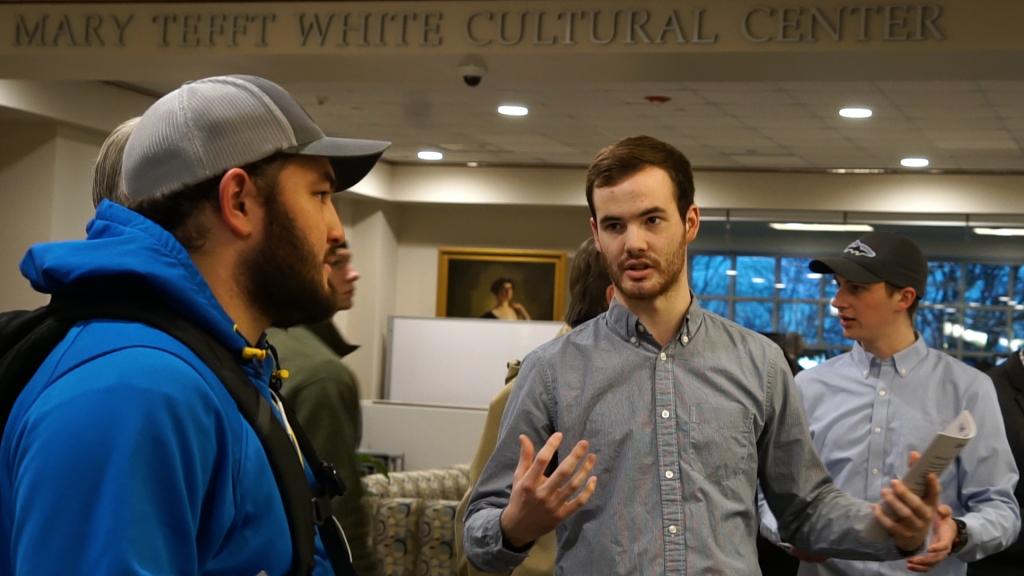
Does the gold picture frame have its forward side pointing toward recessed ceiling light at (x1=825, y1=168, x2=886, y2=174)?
no

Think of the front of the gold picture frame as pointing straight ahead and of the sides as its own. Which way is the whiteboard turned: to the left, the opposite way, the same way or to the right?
the same way

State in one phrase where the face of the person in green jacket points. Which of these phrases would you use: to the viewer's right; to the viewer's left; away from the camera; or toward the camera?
to the viewer's right

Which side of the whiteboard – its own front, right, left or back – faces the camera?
front

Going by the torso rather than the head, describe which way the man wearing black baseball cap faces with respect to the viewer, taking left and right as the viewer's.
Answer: facing the viewer and to the left of the viewer

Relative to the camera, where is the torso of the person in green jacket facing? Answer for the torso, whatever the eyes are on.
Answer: to the viewer's right

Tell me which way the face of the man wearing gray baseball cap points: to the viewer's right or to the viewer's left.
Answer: to the viewer's right

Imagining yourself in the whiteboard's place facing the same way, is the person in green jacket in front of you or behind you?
in front

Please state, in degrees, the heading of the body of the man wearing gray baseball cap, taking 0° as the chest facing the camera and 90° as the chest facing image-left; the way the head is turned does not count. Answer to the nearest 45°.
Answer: approximately 270°

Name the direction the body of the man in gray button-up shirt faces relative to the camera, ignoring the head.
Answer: toward the camera

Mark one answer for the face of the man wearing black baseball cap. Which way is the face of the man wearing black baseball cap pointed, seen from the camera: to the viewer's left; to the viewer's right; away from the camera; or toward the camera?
to the viewer's left

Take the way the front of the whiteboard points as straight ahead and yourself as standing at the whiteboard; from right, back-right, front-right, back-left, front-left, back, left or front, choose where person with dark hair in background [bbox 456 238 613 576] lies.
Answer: front

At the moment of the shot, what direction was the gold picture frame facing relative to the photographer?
facing the viewer

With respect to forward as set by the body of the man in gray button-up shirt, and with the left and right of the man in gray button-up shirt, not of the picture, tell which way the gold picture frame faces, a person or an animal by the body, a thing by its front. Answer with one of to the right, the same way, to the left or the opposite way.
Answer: the same way
